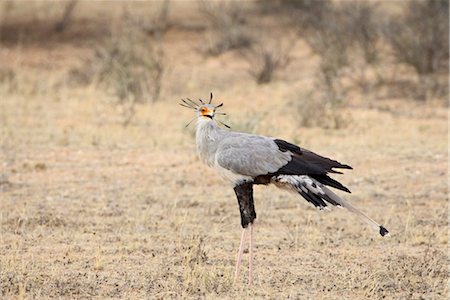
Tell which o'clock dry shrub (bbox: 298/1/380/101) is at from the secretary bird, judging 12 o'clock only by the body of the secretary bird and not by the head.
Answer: The dry shrub is roughly at 3 o'clock from the secretary bird.

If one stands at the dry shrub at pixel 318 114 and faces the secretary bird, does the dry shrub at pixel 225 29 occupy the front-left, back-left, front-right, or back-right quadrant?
back-right

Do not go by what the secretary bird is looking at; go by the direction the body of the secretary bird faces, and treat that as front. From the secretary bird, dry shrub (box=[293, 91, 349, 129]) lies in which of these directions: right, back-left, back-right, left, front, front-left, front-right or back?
right

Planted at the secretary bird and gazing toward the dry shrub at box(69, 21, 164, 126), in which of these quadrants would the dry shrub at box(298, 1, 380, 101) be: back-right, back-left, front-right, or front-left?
front-right

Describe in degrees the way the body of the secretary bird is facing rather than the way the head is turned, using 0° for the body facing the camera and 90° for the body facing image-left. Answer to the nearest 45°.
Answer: approximately 90°

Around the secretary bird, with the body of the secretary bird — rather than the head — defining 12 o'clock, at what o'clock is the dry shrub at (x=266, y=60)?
The dry shrub is roughly at 3 o'clock from the secretary bird.

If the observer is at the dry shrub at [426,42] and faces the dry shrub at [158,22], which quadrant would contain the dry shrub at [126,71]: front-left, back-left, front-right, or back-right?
front-left

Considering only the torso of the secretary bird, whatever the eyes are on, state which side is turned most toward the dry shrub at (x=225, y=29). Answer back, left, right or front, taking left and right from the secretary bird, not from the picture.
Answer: right

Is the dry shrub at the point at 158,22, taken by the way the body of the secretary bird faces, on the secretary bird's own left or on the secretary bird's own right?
on the secretary bird's own right
